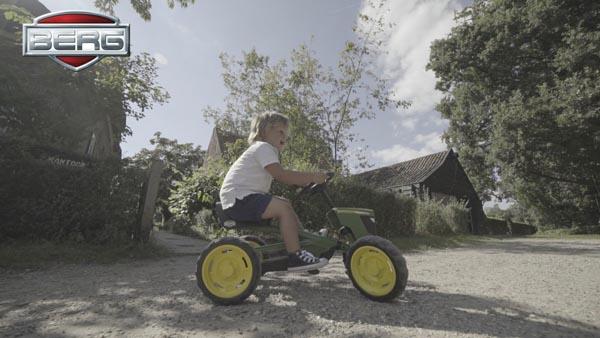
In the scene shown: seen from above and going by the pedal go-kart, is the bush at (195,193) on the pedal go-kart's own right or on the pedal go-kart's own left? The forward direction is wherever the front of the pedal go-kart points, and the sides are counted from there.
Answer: on the pedal go-kart's own left

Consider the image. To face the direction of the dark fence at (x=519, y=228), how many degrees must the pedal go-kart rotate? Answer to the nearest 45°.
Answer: approximately 45° to its left

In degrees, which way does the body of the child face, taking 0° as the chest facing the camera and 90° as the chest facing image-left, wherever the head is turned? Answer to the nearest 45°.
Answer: approximately 270°

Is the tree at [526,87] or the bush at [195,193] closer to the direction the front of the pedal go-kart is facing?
the tree

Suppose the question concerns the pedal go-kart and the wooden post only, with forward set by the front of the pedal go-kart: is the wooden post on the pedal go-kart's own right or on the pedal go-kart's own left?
on the pedal go-kart's own left

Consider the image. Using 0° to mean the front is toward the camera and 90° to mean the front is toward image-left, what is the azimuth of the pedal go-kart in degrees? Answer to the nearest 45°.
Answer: approximately 270°

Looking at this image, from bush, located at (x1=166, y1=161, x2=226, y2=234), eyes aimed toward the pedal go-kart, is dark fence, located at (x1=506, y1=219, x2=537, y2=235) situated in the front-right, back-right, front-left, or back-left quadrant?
back-left

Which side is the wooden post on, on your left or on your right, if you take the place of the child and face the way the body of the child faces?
on your left

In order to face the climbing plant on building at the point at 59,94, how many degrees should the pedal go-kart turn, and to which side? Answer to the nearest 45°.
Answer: approximately 135° to its left
